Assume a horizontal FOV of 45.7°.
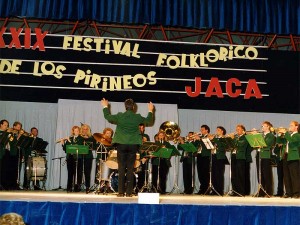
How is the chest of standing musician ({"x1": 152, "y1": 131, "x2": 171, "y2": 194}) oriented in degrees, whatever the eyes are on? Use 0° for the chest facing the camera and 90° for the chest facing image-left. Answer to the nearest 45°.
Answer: approximately 0°

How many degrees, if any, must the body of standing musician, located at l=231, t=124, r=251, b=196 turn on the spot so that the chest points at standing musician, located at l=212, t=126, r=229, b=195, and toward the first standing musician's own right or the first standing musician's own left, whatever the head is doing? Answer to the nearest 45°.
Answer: approximately 90° to the first standing musician's own right

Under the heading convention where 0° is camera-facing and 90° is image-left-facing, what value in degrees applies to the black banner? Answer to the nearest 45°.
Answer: approximately 0°

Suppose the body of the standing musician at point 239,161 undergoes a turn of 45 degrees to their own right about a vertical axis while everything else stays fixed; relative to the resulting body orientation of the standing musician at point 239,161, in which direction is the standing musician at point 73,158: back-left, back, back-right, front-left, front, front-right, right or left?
front

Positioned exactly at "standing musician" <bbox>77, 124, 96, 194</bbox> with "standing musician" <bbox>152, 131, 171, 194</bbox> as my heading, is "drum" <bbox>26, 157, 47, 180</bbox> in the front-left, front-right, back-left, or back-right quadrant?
back-left
